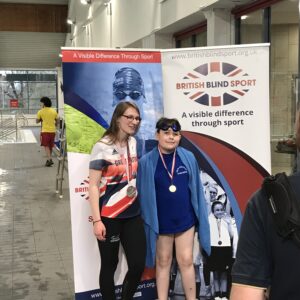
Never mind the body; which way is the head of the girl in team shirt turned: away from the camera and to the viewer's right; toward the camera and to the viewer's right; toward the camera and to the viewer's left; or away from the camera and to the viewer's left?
toward the camera and to the viewer's right

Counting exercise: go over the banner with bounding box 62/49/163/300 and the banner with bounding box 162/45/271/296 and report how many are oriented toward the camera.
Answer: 2

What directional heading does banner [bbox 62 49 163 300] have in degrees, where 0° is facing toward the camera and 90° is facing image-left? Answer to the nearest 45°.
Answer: approximately 0°

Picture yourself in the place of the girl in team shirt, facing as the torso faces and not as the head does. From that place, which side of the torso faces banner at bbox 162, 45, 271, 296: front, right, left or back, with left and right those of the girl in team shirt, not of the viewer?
left

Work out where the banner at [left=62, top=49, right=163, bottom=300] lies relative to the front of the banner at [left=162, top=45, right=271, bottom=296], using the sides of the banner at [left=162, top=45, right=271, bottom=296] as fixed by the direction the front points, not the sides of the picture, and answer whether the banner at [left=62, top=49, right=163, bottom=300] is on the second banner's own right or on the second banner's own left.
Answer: on the second banner's own right

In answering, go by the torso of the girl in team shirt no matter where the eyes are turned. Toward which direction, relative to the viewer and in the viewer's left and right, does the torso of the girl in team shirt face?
facing the viewer and to the right of the viewer

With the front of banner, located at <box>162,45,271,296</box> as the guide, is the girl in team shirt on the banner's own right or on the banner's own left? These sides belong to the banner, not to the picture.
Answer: on the banner's own right

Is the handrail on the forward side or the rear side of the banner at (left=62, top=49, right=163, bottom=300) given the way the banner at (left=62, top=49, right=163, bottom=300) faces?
on the rear side
